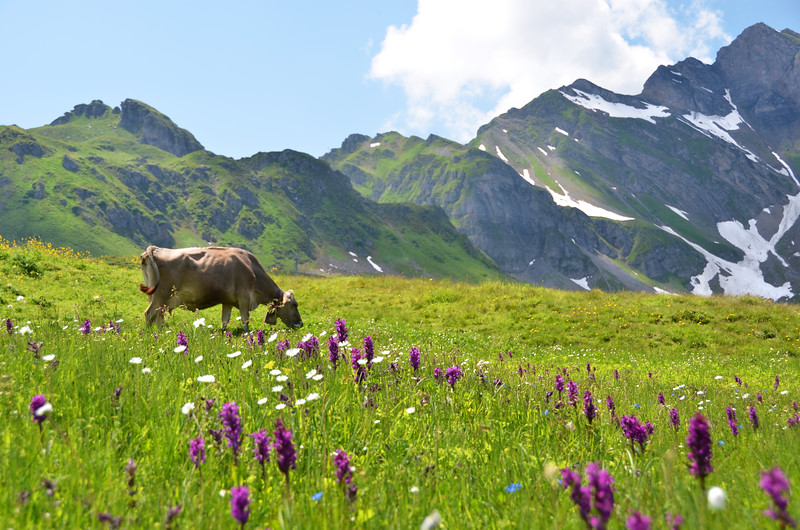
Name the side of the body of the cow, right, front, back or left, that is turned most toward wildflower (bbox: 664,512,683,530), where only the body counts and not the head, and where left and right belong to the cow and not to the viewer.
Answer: right

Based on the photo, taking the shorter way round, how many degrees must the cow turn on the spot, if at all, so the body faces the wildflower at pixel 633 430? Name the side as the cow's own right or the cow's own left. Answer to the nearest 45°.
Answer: approximately 90° to the cow's own right

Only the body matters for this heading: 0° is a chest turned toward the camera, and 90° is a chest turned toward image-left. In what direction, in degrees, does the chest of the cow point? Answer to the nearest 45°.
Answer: approximately 270°

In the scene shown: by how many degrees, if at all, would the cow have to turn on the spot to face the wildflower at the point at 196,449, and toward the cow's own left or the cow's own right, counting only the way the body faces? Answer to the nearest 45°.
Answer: approximately 90° to the cow's own right

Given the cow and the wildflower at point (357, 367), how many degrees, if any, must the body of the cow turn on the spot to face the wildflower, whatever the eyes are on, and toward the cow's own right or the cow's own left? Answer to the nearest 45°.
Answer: approximately 90° to the cow's own right

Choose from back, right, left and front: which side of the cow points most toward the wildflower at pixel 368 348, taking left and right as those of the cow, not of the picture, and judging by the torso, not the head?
right

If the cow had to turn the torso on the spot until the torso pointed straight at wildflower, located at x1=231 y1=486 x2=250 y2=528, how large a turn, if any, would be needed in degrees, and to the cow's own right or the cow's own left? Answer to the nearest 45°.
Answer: approximately 90° to the cow's own right
